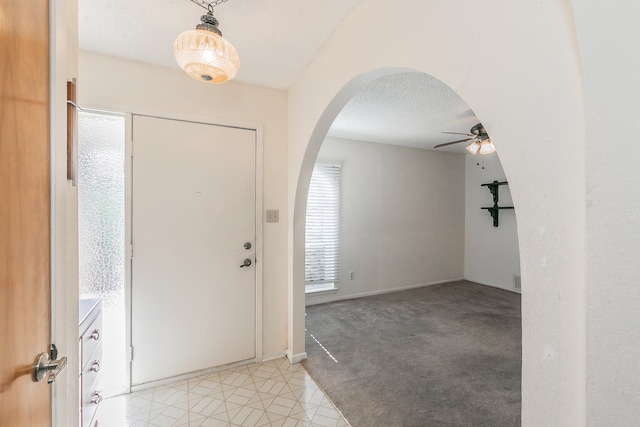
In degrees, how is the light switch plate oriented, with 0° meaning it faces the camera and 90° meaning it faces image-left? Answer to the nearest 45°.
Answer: approximately 0°

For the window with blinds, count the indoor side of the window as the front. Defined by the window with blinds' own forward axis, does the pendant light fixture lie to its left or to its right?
on its right

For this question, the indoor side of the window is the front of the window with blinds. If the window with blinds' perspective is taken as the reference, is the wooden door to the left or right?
on its right

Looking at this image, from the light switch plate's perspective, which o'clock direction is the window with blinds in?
The window with blinds is roughly at 7 o'clock from the light switch plate.

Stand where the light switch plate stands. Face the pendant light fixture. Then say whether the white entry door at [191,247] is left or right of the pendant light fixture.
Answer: right

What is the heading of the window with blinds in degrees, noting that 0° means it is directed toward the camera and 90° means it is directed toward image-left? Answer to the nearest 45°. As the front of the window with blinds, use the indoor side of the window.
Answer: approximately 315°

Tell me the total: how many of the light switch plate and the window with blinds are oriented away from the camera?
0

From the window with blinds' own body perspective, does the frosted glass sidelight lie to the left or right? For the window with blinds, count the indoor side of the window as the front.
on its right

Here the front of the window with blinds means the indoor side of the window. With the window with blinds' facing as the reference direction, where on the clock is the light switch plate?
The light switch plate is roughly at 2 o'clock from the window with blinds.

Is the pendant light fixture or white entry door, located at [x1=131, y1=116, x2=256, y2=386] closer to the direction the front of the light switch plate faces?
the pendant light fixture

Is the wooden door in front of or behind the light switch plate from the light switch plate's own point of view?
in front
